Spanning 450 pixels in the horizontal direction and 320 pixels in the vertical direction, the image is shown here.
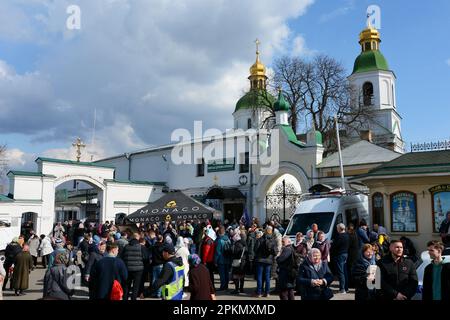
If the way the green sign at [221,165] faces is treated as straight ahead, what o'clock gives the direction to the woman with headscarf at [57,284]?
The woman with headscarf is roughly at 12 o'clock from the green sign.

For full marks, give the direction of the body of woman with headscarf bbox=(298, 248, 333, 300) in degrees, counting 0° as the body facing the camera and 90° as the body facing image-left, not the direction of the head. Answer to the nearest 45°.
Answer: approximately 0°

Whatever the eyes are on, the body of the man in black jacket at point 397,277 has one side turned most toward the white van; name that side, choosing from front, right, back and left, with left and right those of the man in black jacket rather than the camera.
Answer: back

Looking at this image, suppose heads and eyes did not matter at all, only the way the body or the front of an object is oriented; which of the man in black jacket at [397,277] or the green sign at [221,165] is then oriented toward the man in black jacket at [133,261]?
the green sign

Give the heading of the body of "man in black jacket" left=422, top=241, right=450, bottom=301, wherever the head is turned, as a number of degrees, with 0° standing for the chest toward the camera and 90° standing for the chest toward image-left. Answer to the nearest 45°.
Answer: approximately 45°

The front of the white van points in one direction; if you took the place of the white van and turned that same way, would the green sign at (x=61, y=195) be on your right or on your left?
on your right
